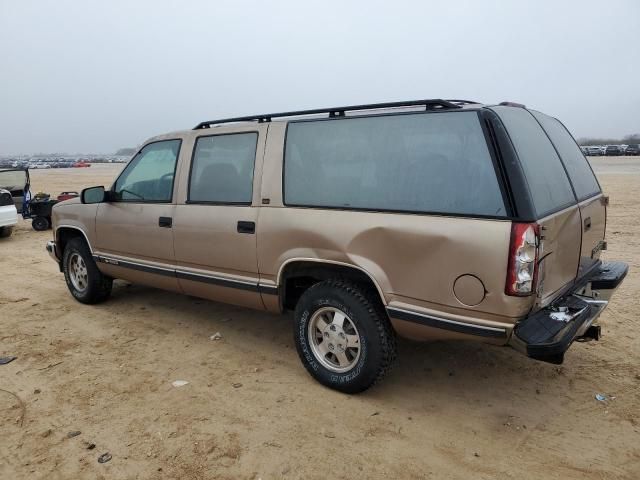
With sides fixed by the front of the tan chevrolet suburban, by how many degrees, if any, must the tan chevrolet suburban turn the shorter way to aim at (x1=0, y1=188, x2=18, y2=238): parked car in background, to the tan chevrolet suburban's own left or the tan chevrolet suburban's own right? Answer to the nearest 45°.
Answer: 0° — it already faces it

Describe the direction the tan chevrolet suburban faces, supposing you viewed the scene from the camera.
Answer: facing away from the viewer and to the left of the viewer

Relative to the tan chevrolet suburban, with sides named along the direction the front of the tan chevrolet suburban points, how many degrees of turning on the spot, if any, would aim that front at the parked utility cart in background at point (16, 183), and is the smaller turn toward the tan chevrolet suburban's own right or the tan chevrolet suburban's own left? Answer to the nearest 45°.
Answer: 0° — it already faces it
